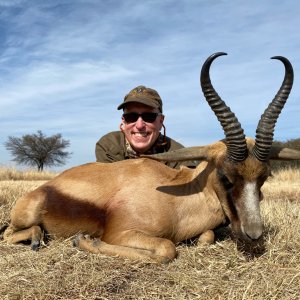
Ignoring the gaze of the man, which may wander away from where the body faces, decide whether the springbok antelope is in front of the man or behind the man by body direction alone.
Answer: in front

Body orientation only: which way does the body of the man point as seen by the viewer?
toward the camera
